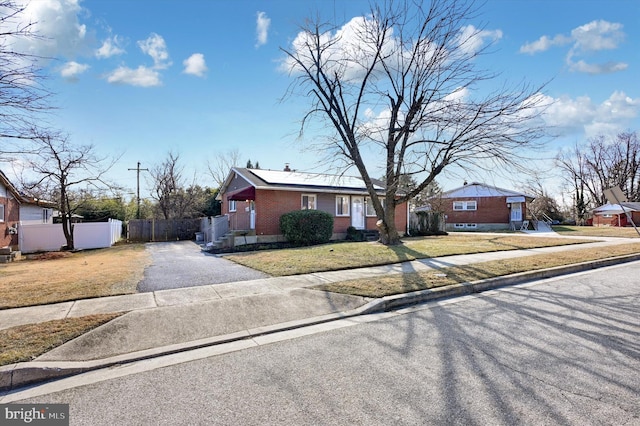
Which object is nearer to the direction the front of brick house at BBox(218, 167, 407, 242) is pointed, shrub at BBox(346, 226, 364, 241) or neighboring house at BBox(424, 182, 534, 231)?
the shrub

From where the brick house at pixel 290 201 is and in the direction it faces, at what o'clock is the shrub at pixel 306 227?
The shrub is roughly at 1 o'clock from the brick house.

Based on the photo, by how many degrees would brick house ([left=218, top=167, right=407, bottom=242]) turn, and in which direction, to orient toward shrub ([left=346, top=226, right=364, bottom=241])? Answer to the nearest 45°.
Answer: approximately 45° to its left

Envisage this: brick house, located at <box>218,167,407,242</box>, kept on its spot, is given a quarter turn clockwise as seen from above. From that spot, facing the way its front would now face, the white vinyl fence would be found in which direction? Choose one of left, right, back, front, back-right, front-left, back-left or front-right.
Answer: front-right

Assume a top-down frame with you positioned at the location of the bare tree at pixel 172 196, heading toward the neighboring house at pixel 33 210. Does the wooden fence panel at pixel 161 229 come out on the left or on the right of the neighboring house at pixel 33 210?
left

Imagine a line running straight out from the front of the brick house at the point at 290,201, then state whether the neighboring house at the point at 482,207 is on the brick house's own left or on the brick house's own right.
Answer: on the brick house's own left

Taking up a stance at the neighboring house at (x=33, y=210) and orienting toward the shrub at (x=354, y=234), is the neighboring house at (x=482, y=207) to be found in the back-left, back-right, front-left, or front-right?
front-left

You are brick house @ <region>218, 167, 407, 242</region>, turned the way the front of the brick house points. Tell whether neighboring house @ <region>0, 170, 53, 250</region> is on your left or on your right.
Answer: on your right
